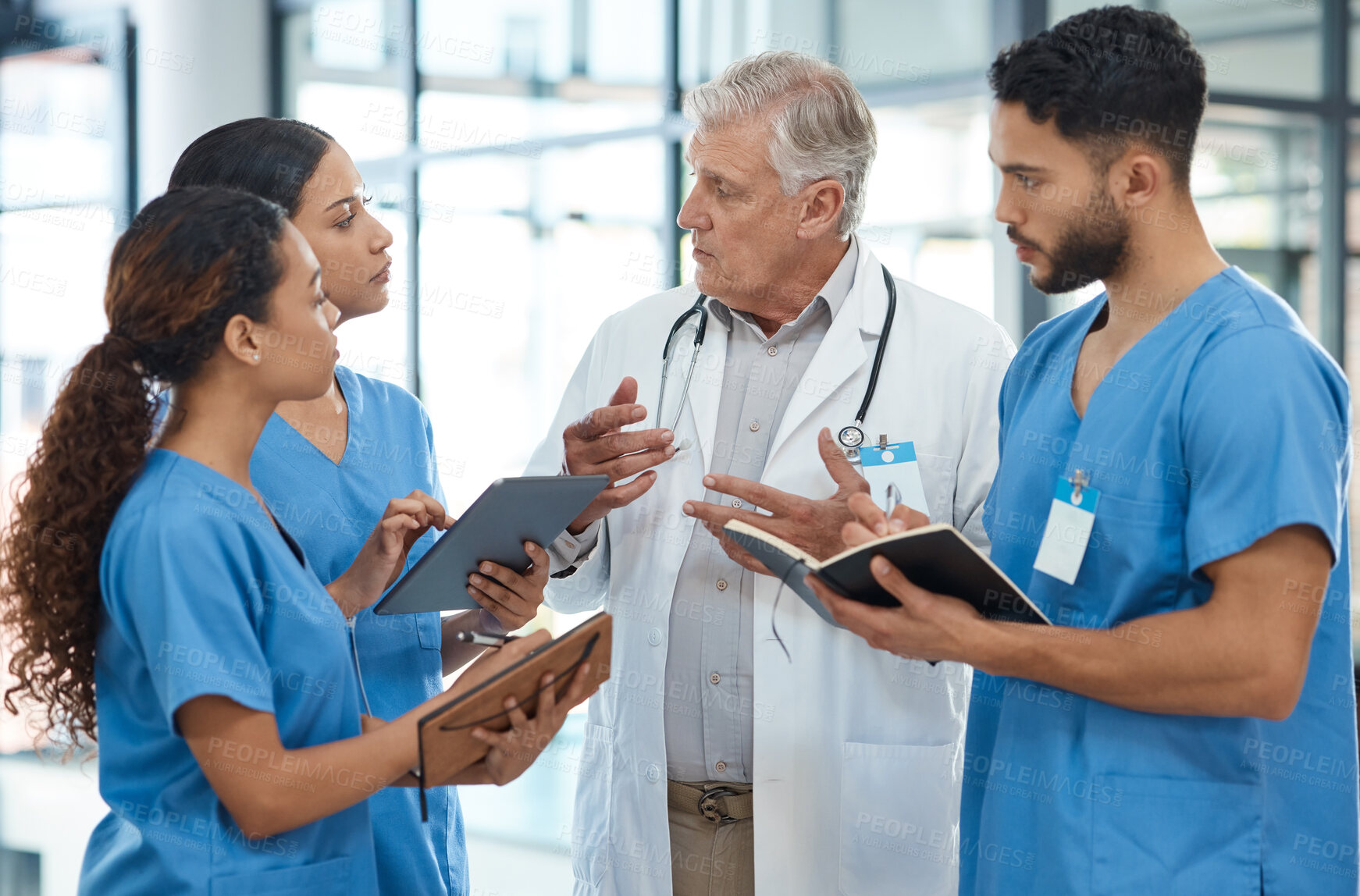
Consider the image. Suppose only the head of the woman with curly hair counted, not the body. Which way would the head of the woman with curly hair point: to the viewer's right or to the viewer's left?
to the viewer's right

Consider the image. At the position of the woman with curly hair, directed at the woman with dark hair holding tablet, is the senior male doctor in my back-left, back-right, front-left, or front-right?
front-right

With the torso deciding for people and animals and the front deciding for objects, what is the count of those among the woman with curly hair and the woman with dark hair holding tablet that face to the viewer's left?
0

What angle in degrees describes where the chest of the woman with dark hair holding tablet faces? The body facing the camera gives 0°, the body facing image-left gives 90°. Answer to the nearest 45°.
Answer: approximately 315°

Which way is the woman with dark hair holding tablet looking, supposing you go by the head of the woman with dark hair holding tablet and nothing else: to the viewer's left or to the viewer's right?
to the viewer's right

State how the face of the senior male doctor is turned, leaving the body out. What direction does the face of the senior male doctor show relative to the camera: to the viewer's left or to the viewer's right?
to the viewer's left

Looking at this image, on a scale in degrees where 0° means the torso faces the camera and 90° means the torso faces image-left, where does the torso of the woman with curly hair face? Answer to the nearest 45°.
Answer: approximately 270°
